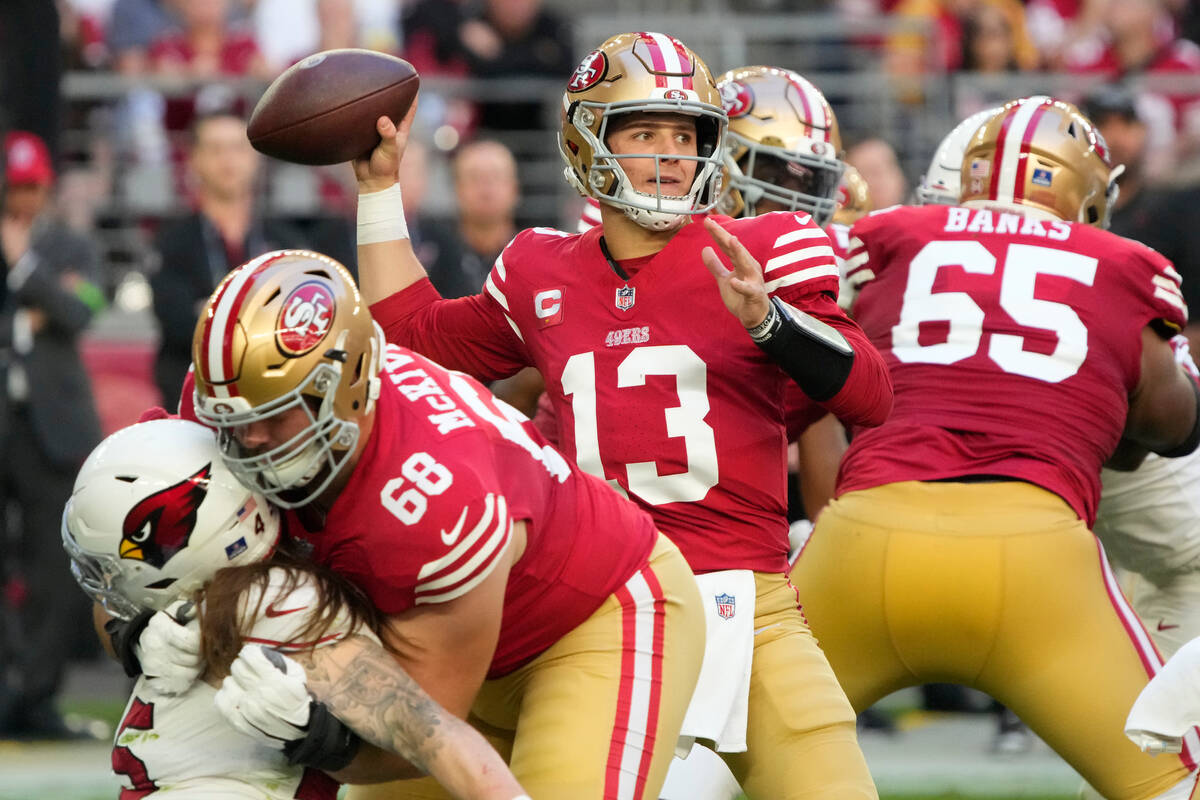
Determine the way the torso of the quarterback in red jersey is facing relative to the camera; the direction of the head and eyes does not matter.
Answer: toward the camera

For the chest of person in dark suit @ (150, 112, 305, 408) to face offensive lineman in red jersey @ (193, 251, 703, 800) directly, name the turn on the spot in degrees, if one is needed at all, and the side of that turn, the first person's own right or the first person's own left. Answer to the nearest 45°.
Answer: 0° — they already face them

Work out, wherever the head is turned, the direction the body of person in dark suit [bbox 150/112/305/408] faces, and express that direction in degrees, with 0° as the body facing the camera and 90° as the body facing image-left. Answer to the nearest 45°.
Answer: approximately 0°

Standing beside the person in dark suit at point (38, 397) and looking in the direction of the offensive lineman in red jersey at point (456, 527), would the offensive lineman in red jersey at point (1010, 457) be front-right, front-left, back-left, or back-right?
front-left

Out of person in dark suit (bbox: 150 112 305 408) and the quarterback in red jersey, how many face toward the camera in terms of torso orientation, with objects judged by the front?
2

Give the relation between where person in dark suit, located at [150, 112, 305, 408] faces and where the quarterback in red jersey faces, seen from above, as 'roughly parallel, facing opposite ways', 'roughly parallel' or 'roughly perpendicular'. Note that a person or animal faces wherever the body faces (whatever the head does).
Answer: roughly parallel

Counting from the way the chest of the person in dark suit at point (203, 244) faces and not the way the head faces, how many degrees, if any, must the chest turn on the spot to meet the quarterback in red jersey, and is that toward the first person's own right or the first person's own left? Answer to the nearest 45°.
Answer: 0° — they already face them

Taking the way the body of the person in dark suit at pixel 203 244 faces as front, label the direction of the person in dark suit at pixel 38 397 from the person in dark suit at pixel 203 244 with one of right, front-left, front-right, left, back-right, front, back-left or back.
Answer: right

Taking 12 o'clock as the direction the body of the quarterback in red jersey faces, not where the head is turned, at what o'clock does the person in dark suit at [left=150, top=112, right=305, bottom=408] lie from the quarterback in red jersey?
The person in dark suit is roughly at 5 o'clock from the quarterback in red jersey.
